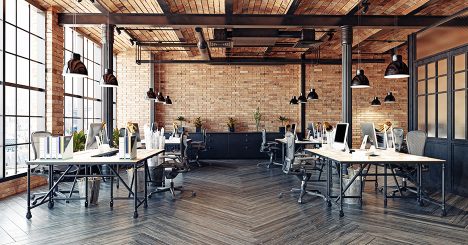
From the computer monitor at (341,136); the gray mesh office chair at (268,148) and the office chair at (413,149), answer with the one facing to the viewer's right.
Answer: the gray mesh office chair

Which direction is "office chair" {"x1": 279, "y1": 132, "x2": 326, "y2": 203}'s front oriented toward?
to the viewer's right

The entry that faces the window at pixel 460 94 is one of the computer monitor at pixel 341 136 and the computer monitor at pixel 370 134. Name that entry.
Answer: the computer monitor at pixel 370 134

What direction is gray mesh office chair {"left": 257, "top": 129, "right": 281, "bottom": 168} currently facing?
to the viewer's right

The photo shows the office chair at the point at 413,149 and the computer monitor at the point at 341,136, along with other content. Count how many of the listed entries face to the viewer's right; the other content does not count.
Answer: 0

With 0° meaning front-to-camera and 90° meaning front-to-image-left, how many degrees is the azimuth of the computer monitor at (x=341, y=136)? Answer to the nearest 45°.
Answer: approximately 45°

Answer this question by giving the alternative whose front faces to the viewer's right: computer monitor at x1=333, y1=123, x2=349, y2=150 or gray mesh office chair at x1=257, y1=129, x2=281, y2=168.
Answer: the gray mesh office chair

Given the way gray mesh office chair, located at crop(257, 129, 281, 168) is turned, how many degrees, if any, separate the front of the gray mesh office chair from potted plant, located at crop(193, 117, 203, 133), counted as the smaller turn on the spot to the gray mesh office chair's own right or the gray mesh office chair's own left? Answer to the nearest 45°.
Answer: approximately 135° to the gray mesh office chair's own left

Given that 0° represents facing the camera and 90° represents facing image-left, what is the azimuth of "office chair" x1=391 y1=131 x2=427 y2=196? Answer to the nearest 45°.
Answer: approximately 45°
